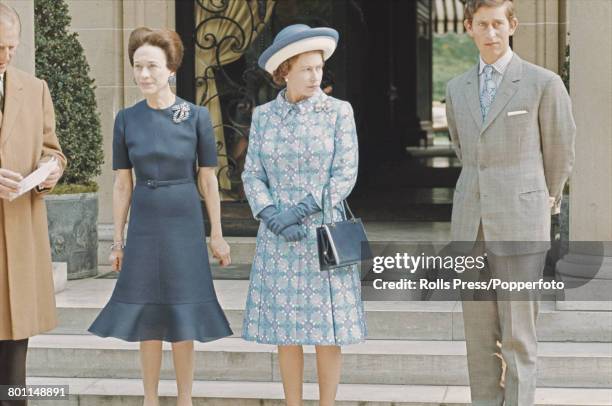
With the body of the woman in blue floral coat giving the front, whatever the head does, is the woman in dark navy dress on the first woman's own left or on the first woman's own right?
on the first woman's own right

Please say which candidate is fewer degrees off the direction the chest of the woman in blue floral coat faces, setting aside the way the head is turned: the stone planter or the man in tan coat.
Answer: the man in tan coat

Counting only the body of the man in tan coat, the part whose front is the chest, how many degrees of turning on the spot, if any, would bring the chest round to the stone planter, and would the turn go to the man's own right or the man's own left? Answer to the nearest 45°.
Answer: approximately 180°

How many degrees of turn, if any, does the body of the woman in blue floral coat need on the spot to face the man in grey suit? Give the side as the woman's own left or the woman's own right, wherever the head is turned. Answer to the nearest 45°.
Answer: approximately 90° to the woman's own left

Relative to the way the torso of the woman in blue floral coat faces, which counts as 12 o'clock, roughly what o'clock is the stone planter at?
The stone planter is roughly at 5 o'clock from the woman in blue floral coat.

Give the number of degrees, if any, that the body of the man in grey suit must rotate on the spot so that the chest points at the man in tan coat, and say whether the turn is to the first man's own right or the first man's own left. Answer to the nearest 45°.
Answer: approximately 45° to the first man's own right

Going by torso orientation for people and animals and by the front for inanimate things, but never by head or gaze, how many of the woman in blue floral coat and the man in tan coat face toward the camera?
2

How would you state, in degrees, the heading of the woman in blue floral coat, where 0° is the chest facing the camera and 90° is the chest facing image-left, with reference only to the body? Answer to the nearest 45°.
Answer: approximately 0°

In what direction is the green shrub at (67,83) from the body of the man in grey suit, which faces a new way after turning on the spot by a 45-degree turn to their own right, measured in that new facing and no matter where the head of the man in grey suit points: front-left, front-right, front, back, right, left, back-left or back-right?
front-right

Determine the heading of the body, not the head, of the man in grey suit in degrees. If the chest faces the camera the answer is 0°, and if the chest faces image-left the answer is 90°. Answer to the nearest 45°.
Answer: approximately 45°

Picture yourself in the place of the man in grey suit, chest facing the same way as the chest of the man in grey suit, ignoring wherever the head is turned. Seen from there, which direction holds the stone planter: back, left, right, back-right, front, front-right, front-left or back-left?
right

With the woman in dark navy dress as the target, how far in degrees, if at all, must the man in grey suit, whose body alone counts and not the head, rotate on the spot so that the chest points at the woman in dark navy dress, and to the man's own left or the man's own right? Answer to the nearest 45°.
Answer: approximately 45° to the man's own right

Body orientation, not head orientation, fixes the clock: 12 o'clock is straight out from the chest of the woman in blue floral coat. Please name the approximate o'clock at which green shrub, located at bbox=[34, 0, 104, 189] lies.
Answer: The green shrub is roughly at 5 o'clock from the woman in blue floral coat.
